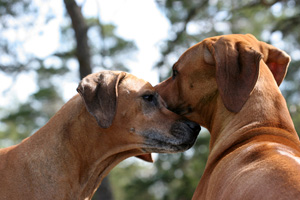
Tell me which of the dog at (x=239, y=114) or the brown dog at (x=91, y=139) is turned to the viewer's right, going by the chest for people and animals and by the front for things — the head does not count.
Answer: the brown dog

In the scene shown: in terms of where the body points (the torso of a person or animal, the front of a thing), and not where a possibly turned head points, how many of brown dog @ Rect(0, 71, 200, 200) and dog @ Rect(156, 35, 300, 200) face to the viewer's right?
1

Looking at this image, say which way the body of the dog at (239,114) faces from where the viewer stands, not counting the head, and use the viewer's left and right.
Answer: facing away from the viewer and to the left of the viewer

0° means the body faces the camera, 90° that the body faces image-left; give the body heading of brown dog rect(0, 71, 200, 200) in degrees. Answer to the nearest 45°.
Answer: approximately 270°

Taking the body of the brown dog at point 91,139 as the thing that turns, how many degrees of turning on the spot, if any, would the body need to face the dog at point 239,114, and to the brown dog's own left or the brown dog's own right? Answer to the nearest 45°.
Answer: approximately 45° to the brown dog's own right
